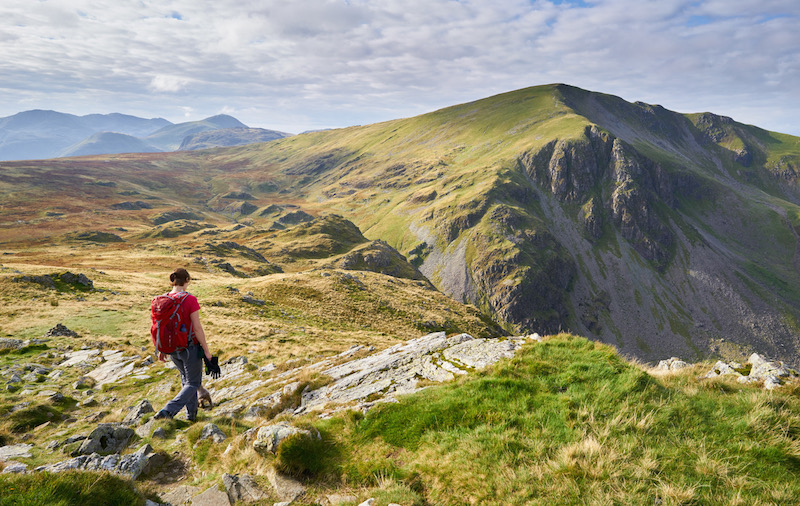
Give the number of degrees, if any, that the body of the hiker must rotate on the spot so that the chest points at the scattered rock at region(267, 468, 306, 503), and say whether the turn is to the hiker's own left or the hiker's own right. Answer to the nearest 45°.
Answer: approximately 135° to the hiker's own right

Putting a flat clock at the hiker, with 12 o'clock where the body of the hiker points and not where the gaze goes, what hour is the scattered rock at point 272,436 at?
The scattered rock is roughly at 4 o'clock from the hiker.

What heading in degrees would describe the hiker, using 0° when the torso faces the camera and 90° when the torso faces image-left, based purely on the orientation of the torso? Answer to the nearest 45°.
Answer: approximately 225°

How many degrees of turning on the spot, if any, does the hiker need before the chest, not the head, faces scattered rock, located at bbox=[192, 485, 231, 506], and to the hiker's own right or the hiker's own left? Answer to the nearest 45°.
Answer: approximately 135° to the hiker's own right

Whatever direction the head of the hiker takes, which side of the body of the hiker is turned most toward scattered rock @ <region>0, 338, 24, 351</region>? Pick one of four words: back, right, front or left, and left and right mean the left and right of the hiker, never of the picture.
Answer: left

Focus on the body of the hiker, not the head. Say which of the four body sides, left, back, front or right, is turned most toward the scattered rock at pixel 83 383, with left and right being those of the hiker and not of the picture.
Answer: left

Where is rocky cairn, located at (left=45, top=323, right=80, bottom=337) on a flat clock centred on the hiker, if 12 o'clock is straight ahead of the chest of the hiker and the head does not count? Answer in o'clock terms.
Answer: The rocky cairn is roughly at 10 o'clock from the hiker.

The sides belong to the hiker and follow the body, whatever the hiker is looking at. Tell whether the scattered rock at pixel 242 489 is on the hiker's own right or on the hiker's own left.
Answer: on the hiker's own right

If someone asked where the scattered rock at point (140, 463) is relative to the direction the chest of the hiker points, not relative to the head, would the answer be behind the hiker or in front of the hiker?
behind

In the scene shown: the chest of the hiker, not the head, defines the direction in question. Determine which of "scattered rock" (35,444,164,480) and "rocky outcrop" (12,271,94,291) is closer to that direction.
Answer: the rocky outcrop

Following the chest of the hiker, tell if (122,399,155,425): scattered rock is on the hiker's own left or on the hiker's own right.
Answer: on the hiker's own left

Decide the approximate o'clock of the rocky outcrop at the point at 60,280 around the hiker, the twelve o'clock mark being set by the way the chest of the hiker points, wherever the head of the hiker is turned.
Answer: The rocky outcrop is roughly at 10 o'clock from the hiker.

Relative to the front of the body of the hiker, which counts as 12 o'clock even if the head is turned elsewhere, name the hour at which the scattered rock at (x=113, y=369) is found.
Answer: The scattered rock is roughly at 10 o'clock from the hiker.
